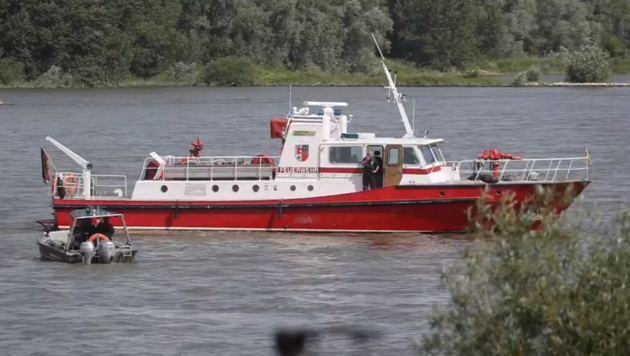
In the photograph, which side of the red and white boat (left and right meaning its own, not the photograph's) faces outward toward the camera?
right

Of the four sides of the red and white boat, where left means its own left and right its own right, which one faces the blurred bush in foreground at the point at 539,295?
right

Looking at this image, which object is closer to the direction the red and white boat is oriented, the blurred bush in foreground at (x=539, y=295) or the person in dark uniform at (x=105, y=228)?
the blurred bush in foreground
